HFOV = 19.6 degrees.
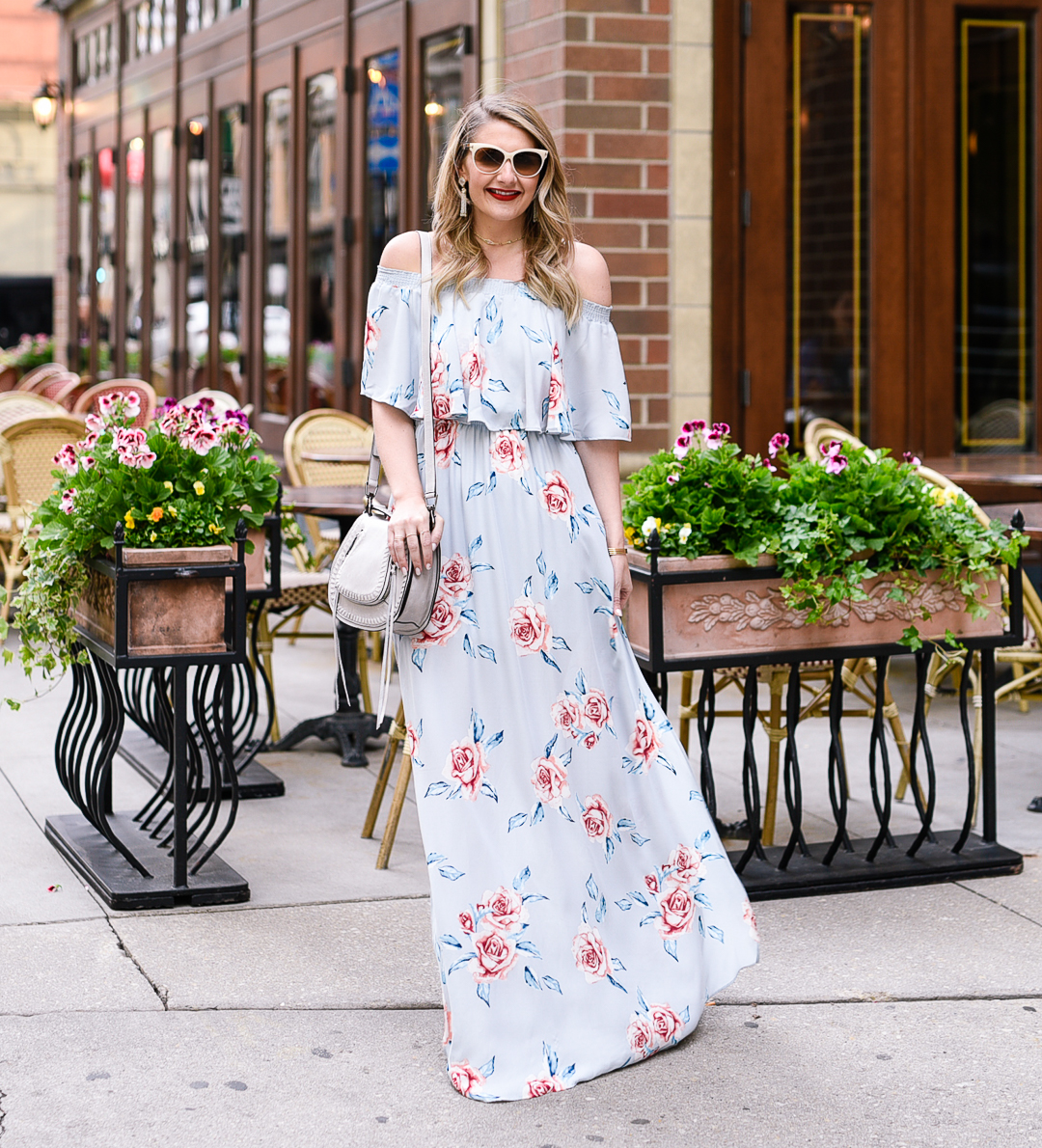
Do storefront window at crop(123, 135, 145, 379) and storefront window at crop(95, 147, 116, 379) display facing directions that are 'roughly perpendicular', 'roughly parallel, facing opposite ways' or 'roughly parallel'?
roughly parallel

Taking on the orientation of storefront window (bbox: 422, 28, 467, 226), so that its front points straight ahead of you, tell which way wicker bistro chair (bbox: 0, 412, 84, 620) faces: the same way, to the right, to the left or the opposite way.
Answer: to the right

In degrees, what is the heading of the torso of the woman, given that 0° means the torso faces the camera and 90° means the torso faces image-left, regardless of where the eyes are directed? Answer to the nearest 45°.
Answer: approximately 0°

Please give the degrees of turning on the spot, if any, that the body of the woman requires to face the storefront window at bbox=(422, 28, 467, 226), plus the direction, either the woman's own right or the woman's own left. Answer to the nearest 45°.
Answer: approximately 180°

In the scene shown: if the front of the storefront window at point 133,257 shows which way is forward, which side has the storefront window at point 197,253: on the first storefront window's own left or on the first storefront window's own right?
on the first storefront window's own left

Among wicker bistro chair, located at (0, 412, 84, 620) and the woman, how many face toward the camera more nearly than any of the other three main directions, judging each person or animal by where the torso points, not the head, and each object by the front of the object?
1

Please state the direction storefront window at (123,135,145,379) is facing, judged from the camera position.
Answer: facing the viewer and to the left of the viewer

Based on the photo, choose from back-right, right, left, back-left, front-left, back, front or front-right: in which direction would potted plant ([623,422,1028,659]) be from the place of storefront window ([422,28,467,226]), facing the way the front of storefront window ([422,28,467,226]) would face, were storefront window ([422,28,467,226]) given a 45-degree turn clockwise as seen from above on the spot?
left
